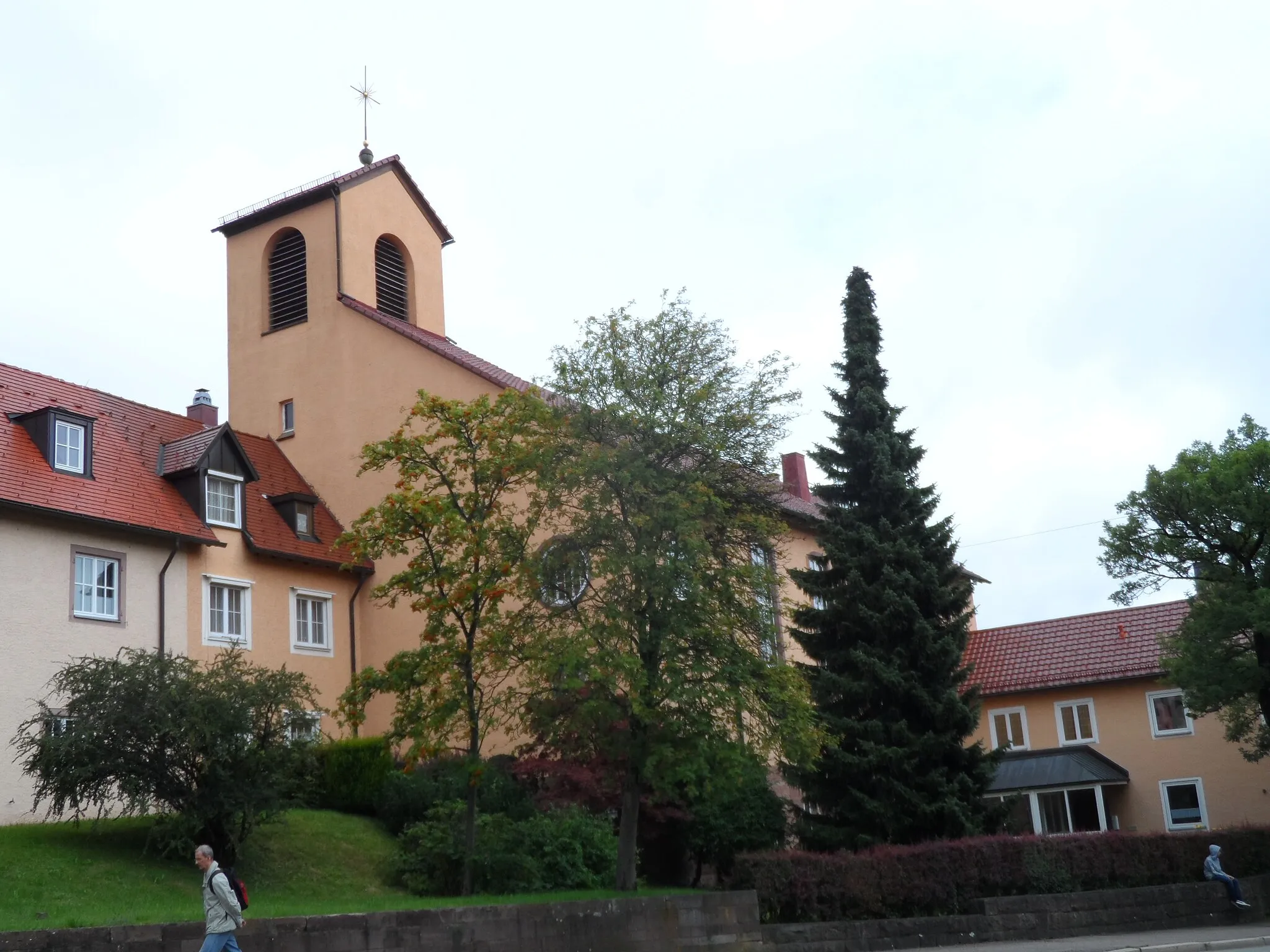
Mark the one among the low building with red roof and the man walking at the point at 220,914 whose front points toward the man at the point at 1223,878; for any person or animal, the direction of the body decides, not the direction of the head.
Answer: the low building with red roof

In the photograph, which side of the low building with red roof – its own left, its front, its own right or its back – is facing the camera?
front

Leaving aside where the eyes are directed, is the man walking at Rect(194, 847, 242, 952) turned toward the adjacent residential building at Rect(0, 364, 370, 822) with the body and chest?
no

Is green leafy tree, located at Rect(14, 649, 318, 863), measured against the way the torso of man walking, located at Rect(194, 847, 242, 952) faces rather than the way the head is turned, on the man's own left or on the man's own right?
on the man's own right

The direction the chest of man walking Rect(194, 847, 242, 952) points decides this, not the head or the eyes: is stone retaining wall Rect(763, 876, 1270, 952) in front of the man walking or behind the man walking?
behind

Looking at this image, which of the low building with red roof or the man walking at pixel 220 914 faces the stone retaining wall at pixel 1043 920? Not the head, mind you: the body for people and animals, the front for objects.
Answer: the low building with red roof

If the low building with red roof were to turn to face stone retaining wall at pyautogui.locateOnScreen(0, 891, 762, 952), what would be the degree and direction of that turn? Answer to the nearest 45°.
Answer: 0° — it already faces it

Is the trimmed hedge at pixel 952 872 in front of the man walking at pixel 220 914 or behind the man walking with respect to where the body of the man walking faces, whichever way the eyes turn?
behind

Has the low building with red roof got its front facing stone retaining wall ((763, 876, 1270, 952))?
yes

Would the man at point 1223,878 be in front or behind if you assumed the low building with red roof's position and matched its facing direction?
in front

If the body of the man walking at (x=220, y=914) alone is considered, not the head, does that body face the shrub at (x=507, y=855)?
no
